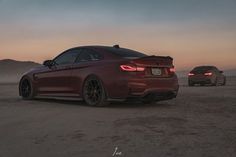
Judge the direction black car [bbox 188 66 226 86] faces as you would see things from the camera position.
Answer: facing away from the viewer and to the right of the viewer

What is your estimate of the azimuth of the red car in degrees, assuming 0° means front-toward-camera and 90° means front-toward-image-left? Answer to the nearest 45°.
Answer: approximately 135°

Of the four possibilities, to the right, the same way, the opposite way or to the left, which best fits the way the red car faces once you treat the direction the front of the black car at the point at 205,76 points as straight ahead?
to the left

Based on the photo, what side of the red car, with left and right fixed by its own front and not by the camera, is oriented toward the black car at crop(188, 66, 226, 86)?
right

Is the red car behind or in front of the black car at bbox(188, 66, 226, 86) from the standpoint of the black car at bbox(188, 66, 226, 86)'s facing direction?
behind
